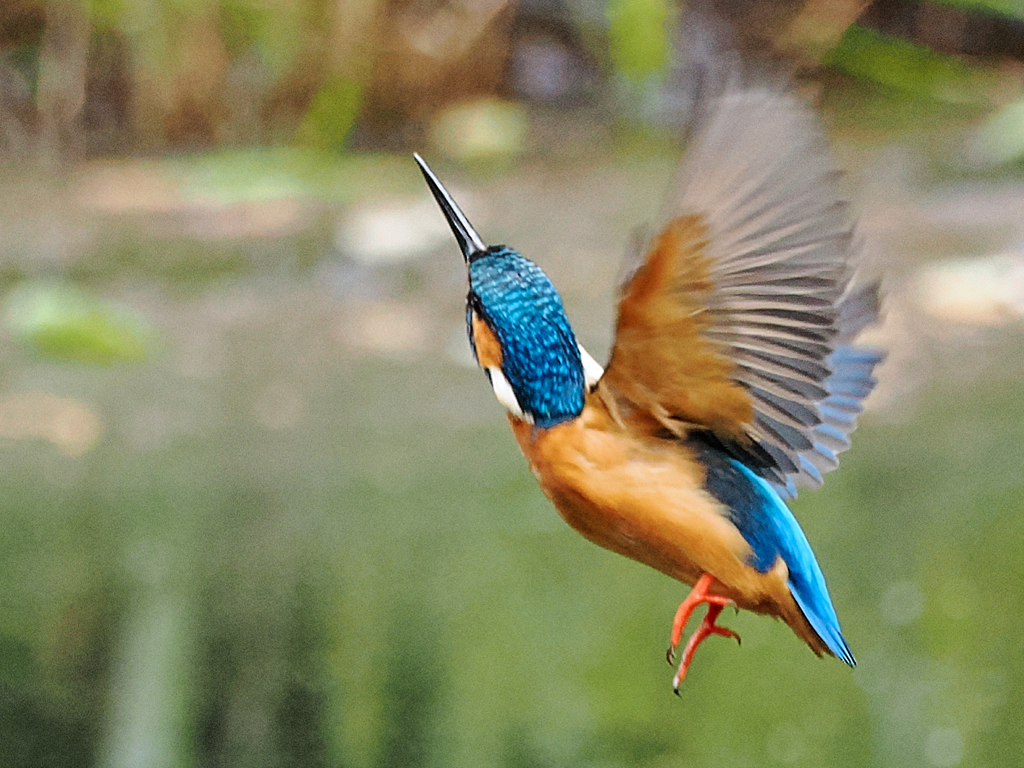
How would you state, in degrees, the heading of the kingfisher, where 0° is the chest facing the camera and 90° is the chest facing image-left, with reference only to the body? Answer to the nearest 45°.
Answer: approximately 90°

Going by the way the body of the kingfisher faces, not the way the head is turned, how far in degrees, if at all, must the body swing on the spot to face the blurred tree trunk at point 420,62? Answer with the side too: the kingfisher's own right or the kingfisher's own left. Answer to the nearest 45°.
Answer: approximately 90° to the kingfisher's own right
